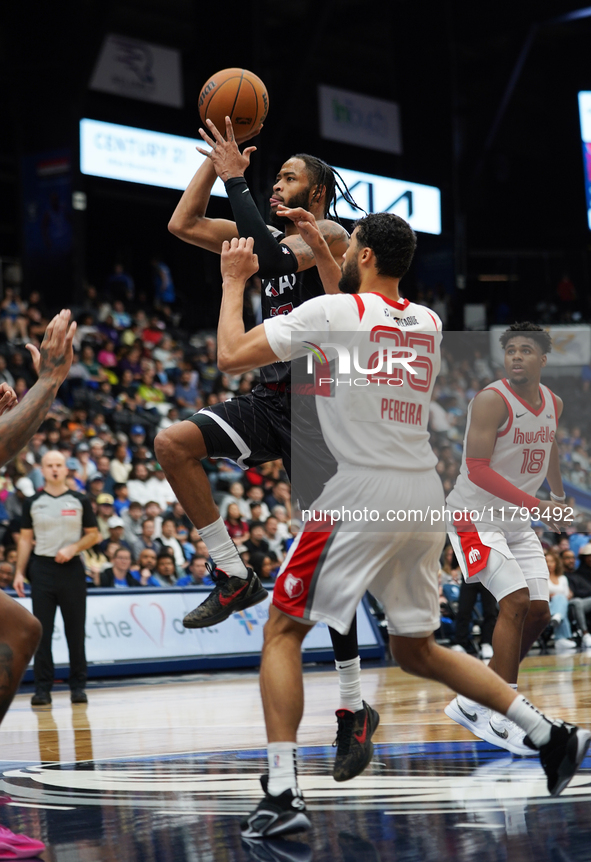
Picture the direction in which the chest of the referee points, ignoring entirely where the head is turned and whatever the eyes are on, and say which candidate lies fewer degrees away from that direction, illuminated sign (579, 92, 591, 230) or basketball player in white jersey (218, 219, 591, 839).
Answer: the basketball player in white jersey

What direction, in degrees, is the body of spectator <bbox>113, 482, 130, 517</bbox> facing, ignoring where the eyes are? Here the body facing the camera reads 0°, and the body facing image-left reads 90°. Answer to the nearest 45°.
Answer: approximately 315°

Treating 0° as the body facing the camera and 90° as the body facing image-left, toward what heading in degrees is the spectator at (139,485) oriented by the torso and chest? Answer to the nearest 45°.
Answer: approximately 315°

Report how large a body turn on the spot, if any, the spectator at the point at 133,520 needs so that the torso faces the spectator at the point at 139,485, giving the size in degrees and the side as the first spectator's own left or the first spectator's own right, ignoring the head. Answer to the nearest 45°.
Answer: approximately 135° to the first spectator's own left

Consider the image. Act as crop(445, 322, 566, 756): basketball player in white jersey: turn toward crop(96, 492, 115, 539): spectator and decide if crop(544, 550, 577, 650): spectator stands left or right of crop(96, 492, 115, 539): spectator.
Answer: right

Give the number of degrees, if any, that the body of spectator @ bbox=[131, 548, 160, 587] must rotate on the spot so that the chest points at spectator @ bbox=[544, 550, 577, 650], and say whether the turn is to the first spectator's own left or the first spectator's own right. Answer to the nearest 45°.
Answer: approximately 45° to the first spectator's own left

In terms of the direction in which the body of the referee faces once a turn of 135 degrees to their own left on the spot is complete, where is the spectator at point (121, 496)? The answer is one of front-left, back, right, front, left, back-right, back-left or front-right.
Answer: front-left

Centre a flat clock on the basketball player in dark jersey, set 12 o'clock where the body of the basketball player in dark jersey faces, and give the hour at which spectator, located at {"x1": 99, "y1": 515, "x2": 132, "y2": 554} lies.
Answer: The spectator is roughly at 4 o'clock from the basketball player in dark jersey.

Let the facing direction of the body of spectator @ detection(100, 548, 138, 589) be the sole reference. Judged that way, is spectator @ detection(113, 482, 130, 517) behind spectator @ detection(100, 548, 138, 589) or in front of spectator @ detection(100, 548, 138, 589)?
behind
